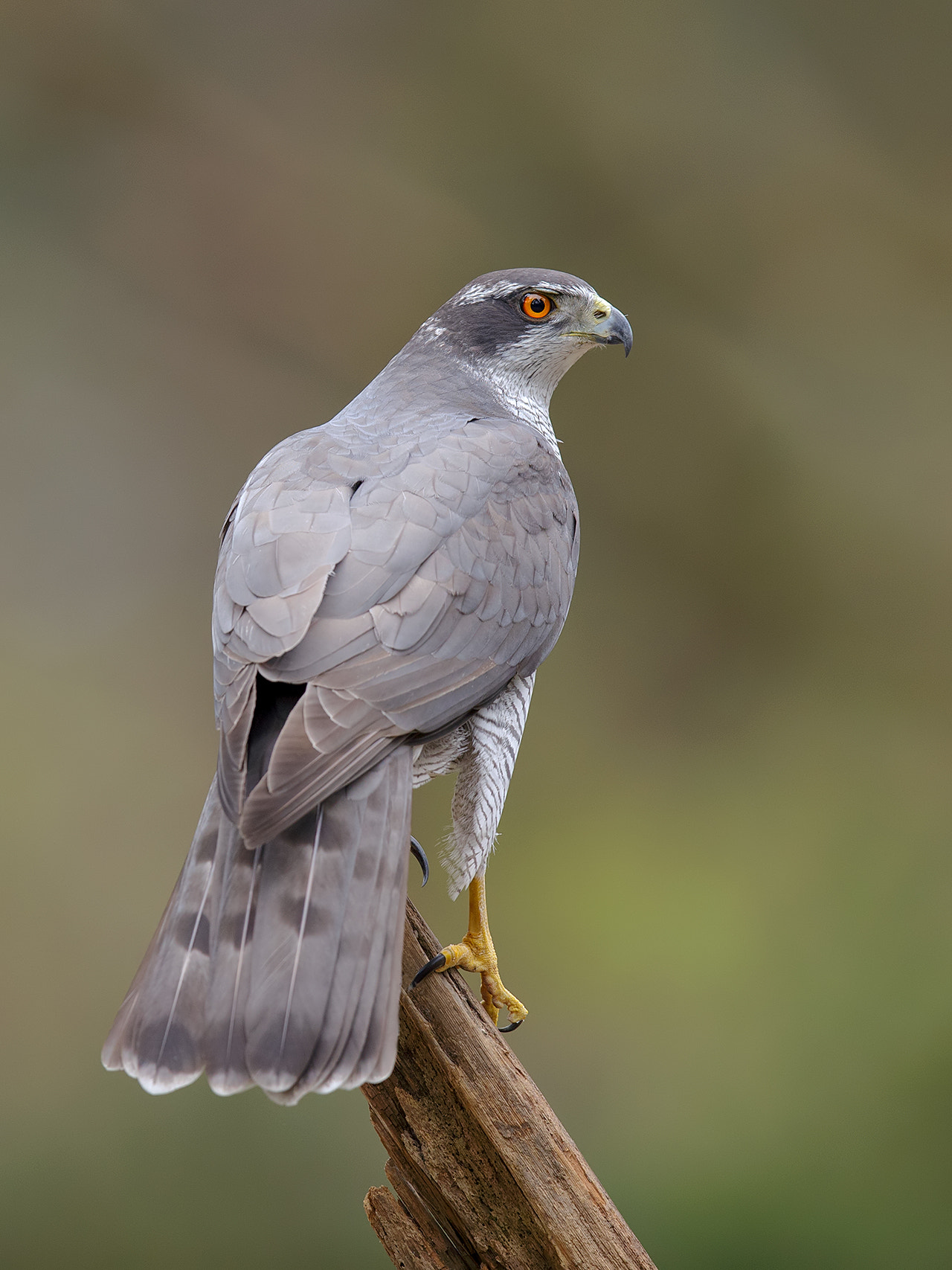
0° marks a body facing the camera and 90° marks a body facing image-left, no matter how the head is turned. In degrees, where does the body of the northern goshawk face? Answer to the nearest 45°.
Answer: approximately 225°
